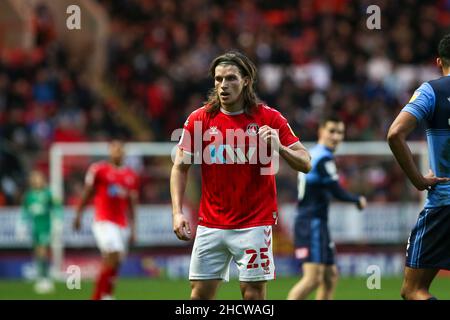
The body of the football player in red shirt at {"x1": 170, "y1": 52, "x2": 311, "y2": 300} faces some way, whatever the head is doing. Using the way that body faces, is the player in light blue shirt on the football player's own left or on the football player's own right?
on the football player's own left

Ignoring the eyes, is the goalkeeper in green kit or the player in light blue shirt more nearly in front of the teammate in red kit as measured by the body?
the player in light blue shirt

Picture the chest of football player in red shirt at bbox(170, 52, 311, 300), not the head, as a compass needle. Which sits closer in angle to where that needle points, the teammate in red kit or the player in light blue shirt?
the player in light blue shirt

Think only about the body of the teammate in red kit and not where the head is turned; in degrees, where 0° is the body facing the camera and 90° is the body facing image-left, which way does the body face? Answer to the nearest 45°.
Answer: approximately 0°

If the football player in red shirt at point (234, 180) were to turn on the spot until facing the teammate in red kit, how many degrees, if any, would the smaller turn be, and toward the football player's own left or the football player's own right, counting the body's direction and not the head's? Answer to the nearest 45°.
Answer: approximately 180°

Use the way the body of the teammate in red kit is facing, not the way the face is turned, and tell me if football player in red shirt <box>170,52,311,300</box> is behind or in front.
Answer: in front

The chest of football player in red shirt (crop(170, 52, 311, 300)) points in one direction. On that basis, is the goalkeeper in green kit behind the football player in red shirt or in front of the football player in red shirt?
behind
